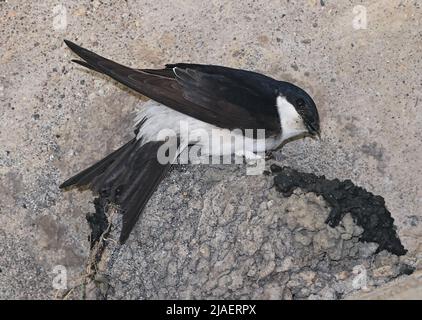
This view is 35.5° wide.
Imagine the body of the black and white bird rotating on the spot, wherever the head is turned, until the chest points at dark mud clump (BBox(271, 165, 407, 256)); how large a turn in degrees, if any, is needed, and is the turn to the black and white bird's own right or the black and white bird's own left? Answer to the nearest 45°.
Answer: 0° — it already faces it

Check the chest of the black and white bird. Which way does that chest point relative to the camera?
to the viewer's right

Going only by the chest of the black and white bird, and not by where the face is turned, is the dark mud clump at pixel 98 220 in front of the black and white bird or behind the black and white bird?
behind
